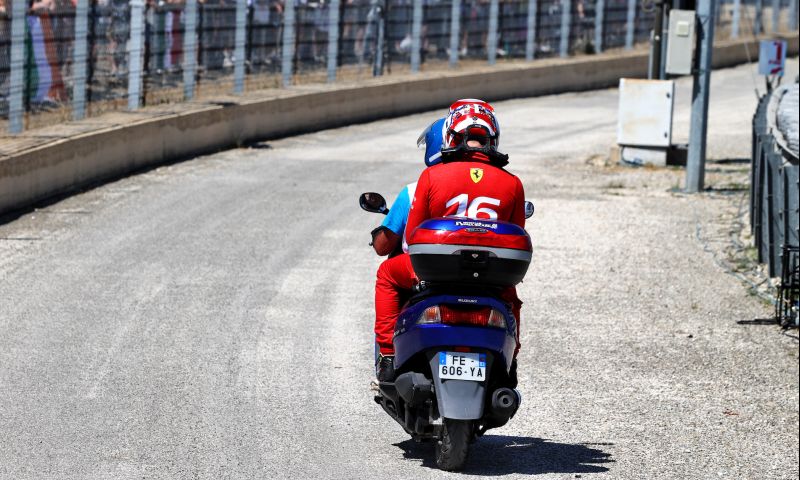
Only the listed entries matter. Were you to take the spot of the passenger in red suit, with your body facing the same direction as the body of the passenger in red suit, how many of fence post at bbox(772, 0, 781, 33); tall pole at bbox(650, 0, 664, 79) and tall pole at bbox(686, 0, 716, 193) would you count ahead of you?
3

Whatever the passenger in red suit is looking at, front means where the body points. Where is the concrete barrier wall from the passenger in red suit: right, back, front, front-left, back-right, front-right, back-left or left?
front

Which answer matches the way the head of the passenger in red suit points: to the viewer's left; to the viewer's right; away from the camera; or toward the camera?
away from the camera

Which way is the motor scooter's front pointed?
away from the camera

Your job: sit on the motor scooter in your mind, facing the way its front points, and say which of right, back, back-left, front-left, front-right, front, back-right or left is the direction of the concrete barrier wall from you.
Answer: front

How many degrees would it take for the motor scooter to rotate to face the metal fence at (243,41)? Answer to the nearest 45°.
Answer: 0° — it already faces it

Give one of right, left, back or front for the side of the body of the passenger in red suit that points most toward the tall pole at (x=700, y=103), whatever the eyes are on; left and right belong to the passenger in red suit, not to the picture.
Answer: front

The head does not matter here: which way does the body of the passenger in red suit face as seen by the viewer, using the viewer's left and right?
facing away from the viewer

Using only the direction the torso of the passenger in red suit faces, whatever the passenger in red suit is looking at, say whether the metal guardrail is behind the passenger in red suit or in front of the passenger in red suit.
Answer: in front

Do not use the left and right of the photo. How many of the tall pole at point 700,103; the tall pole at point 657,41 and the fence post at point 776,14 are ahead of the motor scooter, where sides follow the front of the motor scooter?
3

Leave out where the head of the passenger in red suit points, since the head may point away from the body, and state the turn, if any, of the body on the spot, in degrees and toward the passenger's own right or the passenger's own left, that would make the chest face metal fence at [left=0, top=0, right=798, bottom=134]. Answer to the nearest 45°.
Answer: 0° — they already face it
